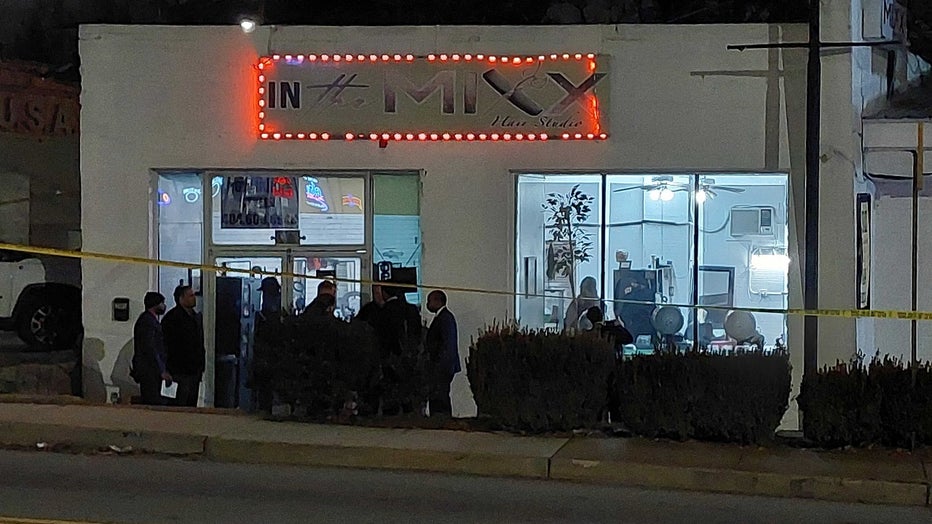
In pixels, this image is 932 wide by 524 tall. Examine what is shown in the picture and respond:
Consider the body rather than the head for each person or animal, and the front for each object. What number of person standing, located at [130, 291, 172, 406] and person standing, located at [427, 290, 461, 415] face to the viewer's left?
1

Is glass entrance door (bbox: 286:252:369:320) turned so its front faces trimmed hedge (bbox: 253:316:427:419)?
yes

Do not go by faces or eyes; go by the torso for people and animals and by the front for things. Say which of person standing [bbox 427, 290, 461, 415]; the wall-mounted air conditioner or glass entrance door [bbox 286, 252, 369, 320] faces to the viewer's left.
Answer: the person standing

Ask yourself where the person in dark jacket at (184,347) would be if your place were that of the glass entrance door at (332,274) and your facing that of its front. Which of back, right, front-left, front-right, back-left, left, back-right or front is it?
front-right

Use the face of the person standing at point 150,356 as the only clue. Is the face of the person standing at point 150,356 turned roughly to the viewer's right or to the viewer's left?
to the viewer's right

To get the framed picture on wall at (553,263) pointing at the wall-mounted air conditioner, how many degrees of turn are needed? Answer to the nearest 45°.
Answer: approximately 90° to its left

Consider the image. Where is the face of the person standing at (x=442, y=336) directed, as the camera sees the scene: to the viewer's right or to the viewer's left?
to the viewer's left

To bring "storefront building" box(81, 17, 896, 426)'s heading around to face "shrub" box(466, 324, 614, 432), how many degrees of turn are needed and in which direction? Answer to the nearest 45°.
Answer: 0° — it already faces it

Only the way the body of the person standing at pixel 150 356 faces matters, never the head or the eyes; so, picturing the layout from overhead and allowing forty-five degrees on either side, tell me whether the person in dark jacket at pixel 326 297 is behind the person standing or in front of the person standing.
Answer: in front

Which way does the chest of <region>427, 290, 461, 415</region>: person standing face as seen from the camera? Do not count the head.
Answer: to the viewer's left

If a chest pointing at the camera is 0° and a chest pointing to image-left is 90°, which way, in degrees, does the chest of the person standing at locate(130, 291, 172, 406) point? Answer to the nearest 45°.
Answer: approximately 270°

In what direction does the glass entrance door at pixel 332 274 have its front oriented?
toward the camera

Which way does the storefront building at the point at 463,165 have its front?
toward the camera
